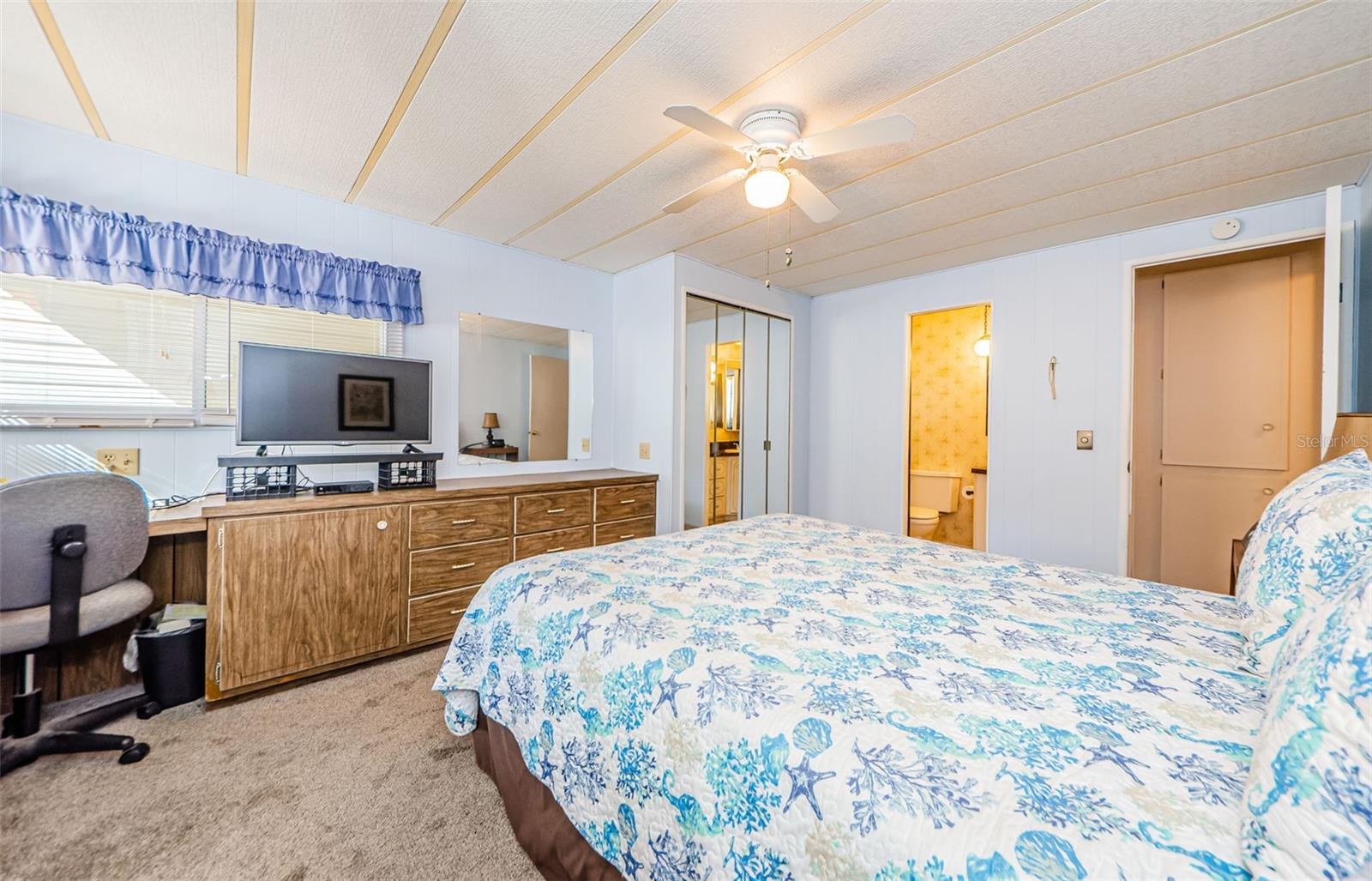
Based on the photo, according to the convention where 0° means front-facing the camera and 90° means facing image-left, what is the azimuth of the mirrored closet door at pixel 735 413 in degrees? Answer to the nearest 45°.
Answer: approximately 315°

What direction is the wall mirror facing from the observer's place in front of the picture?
facing the viewer and to the right of the viewer

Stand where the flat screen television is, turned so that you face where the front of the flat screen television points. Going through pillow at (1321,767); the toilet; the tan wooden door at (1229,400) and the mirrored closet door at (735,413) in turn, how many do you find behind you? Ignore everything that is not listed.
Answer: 0

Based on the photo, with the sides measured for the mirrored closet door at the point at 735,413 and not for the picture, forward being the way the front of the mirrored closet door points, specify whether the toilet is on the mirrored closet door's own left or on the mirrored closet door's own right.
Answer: on the mirrored closet door's own left

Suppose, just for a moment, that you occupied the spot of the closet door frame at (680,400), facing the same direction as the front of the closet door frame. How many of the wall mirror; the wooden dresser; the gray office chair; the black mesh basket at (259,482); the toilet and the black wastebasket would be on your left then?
1

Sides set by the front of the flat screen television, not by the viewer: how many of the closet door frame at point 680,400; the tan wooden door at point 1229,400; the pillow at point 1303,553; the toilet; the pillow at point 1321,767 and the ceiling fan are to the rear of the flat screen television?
0

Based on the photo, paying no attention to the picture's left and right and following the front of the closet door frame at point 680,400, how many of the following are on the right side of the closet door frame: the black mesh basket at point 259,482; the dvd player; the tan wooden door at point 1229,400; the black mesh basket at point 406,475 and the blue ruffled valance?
4

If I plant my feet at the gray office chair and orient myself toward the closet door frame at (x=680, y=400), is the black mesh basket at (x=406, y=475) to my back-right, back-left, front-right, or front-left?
front-left

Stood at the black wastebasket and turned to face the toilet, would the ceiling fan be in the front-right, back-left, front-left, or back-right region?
front-right

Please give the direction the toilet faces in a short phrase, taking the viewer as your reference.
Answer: facing the viewer and to the left of the viewer

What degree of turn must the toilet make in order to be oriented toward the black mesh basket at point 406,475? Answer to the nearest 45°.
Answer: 0° — it already faces it

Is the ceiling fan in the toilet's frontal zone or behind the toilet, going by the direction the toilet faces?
frontal zone

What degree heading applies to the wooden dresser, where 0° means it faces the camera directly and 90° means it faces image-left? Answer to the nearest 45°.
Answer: approximately 315°

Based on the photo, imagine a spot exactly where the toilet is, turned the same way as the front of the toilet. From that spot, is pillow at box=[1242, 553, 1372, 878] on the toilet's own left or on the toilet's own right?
on the toilet's own left

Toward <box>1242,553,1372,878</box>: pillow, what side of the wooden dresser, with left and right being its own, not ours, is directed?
front

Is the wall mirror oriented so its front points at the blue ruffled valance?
no

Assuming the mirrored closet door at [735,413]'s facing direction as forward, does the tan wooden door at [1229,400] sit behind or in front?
in front

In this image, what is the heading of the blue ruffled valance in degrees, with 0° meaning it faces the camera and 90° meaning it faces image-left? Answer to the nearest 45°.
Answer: approximately 315°
